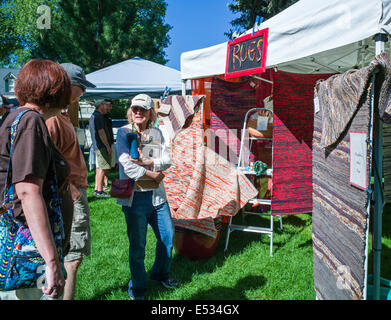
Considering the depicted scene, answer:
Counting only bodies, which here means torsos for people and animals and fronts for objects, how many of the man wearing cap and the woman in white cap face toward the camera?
1

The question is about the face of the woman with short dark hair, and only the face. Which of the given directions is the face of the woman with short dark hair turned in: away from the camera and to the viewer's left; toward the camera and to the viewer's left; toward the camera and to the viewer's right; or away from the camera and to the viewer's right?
away from the camera and to the viewer's right

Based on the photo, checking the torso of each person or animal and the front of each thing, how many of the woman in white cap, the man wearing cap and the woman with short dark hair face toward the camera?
1

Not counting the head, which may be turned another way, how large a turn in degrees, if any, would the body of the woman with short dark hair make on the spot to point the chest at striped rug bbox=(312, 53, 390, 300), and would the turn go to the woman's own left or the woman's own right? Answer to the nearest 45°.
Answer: approximately 45° to the woman's own right

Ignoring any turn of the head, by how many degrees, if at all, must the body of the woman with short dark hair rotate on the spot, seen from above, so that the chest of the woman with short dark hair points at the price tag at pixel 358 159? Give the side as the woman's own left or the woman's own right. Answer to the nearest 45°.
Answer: approximately 45° to the woman's own right

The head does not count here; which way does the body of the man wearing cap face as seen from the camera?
to the viewer's right

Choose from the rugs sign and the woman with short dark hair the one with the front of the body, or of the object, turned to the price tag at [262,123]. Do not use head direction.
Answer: the woman with short dark hair

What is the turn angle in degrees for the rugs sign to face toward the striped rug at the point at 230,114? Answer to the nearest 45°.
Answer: approximately 135° to its right

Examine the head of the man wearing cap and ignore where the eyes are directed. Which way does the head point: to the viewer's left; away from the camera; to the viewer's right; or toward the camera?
to the viewer's right

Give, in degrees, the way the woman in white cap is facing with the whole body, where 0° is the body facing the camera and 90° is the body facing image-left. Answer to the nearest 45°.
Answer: approximately 0°

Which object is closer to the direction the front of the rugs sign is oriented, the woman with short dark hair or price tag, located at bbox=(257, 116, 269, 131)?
the woman with short dark hair

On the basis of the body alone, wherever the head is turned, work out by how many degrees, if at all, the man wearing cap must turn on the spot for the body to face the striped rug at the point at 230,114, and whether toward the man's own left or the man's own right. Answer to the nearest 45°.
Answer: approximately 45° to the man's own left
